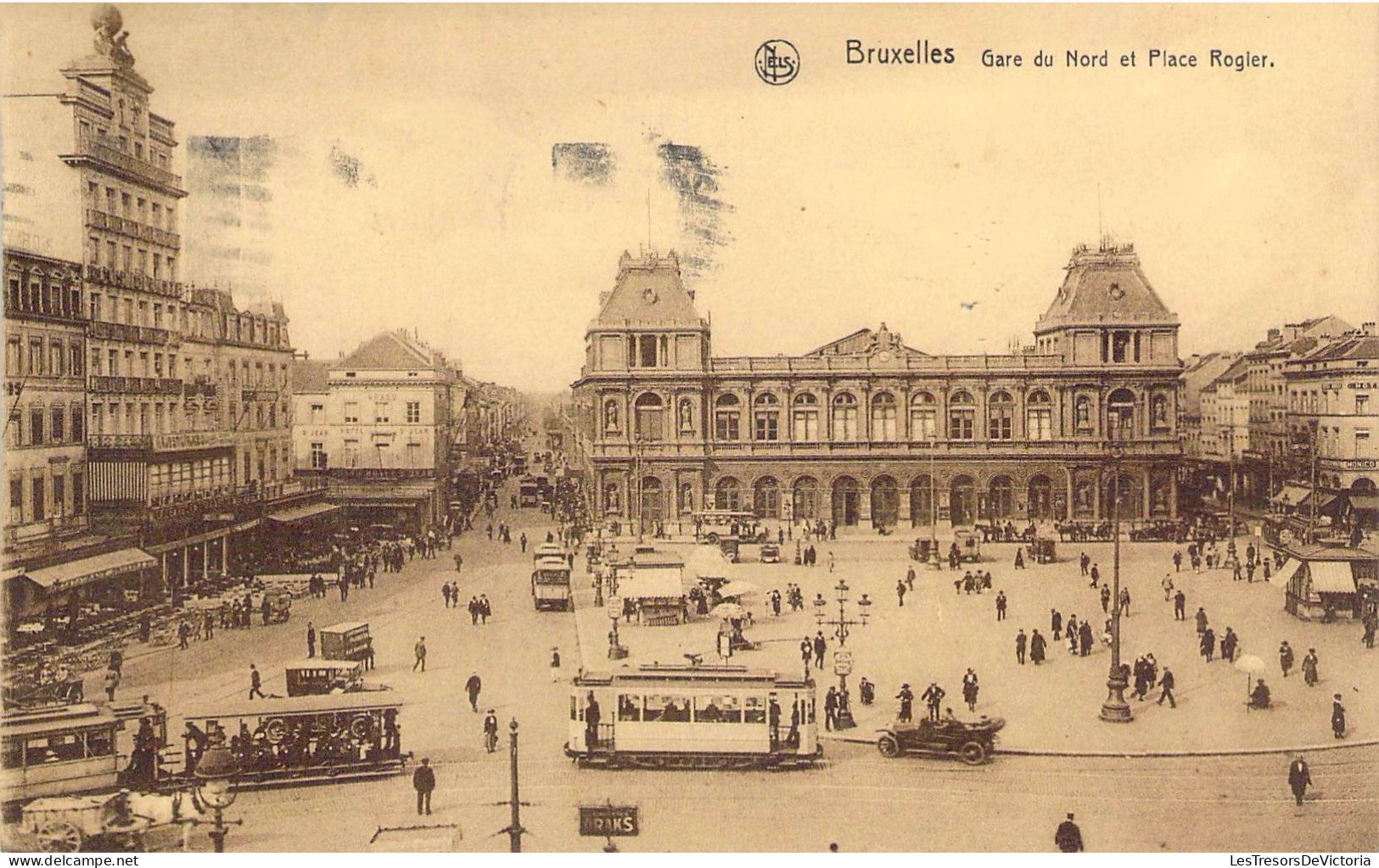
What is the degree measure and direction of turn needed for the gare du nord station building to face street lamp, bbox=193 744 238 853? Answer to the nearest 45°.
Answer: approximately 45° to its right

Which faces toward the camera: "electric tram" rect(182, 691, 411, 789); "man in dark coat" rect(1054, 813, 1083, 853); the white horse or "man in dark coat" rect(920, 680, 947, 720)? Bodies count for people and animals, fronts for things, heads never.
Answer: "man in dark coat" rect(920, 680, 947, 720)

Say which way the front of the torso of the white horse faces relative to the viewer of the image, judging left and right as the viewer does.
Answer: facing to the right of the viewer

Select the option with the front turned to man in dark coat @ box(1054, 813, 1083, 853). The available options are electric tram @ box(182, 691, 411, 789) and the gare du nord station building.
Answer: the gare du nord station building

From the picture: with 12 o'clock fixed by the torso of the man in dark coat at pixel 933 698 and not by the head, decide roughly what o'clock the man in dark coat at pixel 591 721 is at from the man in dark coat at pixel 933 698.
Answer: the man in dark coat at pixel 591 721 is roughly at 2 o'clock from the man in dark coat at pixel 933 698.

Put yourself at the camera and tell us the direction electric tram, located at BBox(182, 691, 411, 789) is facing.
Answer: facing to the left of the viewer

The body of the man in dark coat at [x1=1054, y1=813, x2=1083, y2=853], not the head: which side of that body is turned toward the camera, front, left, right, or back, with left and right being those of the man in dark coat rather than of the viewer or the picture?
back
